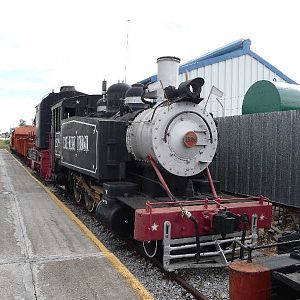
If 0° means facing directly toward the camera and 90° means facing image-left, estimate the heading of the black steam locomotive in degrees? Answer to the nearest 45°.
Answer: approximately 315°

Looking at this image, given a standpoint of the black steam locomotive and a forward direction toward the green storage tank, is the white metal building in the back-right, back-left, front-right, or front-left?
front-left

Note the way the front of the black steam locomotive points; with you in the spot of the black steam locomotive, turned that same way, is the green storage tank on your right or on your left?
on your left

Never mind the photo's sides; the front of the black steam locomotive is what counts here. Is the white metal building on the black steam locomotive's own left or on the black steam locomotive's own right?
on the black steam locomotive's own left
